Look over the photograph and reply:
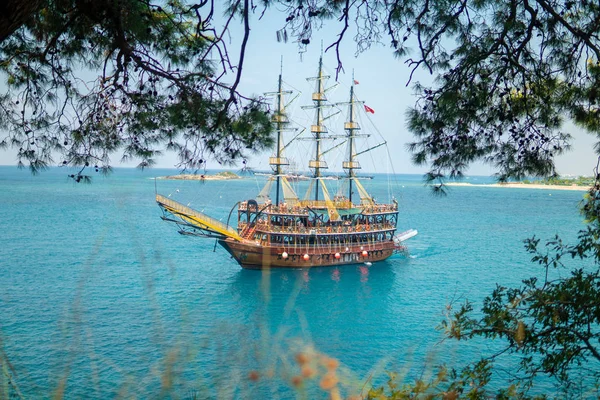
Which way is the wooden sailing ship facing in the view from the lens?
facing the viewer and to the left of the viewer
